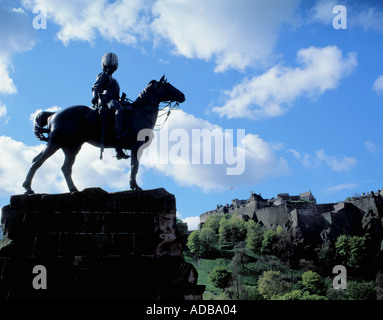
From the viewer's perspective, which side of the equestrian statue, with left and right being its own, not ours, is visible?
right
